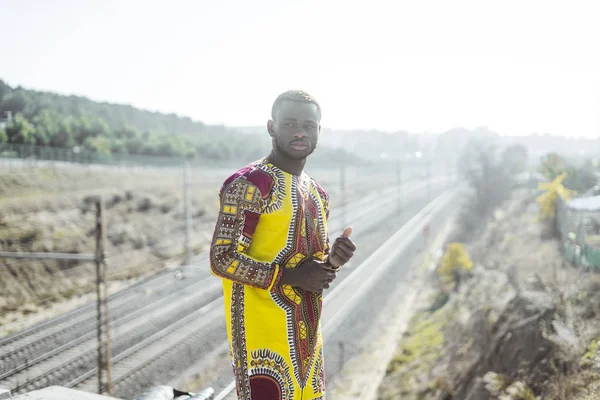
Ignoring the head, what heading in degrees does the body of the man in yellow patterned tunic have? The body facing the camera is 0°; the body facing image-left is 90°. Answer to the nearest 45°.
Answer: approximately 315°

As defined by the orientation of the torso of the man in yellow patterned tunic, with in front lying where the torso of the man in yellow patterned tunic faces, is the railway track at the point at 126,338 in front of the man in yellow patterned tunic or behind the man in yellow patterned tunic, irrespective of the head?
behind
